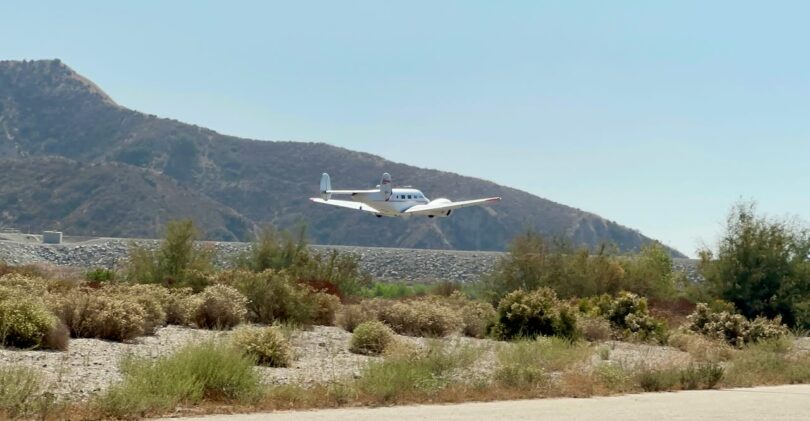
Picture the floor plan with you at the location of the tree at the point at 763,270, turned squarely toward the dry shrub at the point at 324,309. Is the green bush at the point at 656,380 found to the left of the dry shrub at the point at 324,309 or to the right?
left

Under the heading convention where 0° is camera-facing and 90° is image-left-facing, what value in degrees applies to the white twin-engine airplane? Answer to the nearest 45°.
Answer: approximately 225°

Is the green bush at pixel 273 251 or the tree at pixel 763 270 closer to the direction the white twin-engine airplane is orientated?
the tree

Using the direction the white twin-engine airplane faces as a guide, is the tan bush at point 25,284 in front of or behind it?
behind

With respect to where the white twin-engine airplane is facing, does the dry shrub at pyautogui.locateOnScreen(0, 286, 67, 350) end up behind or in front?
behind

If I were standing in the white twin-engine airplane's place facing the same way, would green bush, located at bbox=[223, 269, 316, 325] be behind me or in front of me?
behind

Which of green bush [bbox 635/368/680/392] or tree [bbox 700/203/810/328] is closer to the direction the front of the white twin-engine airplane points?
the tree
